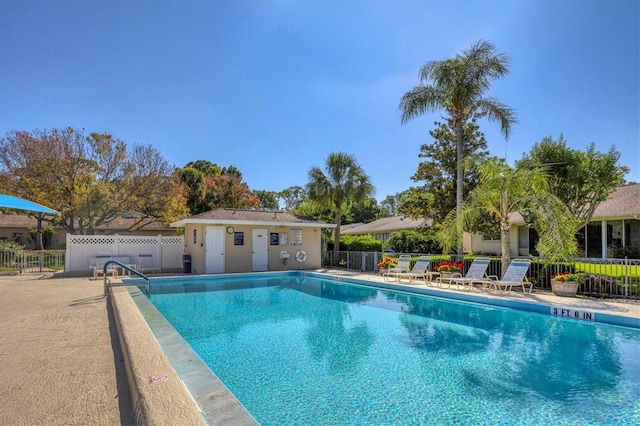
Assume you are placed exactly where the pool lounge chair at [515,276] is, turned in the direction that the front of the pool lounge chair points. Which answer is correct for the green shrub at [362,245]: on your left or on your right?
on your right

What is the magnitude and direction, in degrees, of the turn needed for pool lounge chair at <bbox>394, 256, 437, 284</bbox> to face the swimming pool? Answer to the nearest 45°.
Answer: approximately 45° to its left

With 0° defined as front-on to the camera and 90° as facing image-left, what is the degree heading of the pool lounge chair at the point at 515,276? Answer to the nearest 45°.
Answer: approximately 45°

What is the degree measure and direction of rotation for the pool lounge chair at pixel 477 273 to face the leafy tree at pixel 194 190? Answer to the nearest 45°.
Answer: approximately 90° to its right
